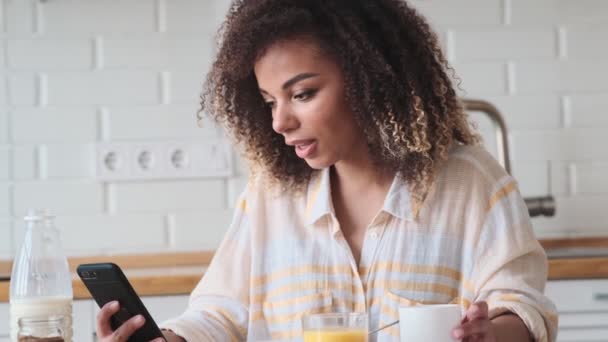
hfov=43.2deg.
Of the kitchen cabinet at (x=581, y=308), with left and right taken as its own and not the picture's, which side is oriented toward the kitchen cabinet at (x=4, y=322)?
right

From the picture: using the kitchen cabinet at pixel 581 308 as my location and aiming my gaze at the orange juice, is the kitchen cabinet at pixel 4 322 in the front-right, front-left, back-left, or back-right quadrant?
front-right

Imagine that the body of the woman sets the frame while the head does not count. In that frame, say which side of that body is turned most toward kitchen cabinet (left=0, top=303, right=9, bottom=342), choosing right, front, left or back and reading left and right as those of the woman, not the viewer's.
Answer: right

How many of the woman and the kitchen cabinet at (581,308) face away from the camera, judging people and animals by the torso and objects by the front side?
0

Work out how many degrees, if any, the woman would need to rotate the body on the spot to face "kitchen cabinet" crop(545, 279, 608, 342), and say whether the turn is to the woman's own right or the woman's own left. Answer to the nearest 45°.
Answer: approximately 180°

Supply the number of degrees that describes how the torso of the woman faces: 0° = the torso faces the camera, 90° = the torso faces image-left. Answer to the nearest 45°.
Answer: approximately 45°

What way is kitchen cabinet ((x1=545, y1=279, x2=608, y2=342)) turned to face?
toward the camera

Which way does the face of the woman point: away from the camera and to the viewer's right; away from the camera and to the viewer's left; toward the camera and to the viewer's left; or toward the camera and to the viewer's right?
toward the camera and to the viewer's left

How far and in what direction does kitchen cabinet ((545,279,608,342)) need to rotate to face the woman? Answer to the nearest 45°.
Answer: approximately 45° to its right

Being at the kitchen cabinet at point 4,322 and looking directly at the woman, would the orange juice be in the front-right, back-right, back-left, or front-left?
front-right

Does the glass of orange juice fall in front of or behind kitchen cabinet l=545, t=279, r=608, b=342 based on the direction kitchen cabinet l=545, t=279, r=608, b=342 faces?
in front
